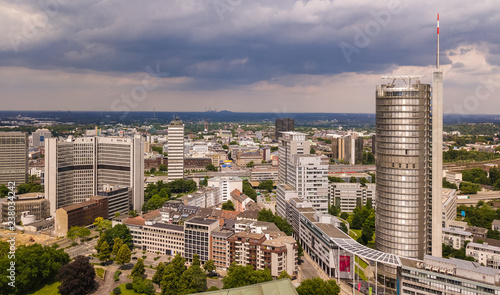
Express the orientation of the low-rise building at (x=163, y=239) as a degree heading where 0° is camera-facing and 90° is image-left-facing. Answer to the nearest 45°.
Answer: approximately 45°

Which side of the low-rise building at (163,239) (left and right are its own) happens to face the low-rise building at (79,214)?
right

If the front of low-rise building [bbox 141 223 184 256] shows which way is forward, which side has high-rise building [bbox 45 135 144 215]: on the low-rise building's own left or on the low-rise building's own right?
on the low-rise building's own right

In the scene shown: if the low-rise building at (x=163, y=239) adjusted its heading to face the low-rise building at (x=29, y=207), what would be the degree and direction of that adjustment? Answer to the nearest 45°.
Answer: approximately 90° to its right

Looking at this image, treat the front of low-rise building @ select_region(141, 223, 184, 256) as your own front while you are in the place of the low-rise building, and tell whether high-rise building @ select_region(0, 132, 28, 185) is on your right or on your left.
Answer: on your right

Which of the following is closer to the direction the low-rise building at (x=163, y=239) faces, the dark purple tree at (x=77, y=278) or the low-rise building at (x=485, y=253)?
the dark purple tree

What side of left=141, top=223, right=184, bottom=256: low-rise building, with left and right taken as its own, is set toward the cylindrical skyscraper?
left

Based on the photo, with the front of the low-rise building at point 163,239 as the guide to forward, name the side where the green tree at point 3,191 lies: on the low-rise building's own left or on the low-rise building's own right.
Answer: on the low-rise building's own right

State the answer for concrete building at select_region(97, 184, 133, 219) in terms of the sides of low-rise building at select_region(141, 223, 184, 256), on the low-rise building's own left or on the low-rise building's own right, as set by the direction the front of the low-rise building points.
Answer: on the low-rise building's own right
